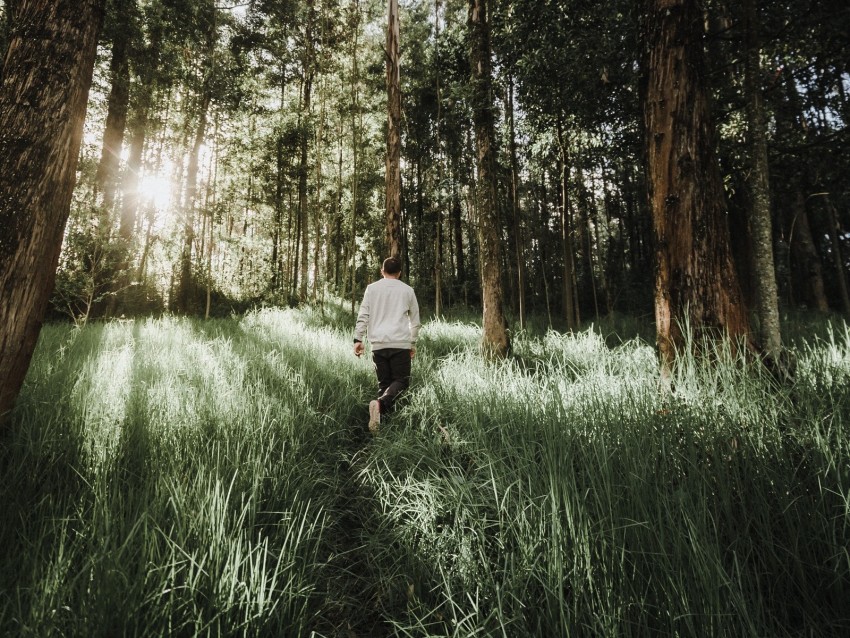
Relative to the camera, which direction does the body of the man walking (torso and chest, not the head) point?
away from the camera

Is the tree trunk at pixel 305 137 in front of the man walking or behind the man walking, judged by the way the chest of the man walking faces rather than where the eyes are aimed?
in front

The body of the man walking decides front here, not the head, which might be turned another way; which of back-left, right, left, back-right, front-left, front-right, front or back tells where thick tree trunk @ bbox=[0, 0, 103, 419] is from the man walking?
back-left

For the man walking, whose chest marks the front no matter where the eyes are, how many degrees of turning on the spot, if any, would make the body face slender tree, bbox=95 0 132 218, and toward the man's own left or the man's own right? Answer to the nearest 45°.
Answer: approximately 45° to the man's own left

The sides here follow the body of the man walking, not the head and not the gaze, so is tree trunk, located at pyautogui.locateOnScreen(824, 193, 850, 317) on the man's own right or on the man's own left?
on the man's own right

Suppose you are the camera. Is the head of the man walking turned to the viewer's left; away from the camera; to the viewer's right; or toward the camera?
away from the camera

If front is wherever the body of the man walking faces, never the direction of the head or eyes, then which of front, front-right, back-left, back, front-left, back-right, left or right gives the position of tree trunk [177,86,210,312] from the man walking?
front-left
